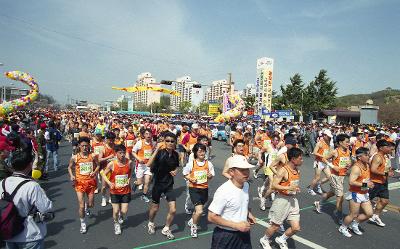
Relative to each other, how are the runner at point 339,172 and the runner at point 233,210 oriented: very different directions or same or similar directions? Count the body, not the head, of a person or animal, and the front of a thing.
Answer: same or similar directions

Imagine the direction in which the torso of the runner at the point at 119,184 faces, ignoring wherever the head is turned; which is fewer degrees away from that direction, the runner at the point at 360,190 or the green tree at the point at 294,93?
the runner

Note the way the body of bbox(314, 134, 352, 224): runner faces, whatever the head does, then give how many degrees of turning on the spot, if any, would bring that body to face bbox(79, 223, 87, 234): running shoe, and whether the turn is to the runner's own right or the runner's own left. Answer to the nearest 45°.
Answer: approximately 90° to the runner's own right

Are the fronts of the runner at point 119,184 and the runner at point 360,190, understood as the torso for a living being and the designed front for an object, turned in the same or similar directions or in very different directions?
same or similar directions

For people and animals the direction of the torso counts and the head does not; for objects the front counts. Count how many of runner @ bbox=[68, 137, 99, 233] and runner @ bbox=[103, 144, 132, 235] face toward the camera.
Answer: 2

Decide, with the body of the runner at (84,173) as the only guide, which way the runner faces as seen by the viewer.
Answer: toward the camera

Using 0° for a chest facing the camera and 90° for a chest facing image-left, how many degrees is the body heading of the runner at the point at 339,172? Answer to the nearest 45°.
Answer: approximately 315°

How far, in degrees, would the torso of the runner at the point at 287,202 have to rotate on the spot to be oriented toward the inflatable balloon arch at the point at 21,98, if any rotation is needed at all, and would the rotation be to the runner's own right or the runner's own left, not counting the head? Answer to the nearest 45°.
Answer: approximately 180°

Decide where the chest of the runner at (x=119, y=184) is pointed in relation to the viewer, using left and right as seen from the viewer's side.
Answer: facing the viewer

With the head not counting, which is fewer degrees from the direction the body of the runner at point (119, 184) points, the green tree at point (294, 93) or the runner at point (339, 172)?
the runner

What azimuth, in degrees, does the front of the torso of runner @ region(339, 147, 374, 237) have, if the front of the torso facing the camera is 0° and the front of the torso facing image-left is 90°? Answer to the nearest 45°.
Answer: approximately 315°

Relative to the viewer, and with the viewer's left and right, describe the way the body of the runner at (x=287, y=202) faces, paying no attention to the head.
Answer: facing the viewer and to the right of the viewer

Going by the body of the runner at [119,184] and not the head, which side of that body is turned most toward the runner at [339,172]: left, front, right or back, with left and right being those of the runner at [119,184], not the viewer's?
left

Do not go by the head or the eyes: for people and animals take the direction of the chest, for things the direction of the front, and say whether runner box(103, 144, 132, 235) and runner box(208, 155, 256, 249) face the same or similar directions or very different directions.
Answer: same or similar directions
